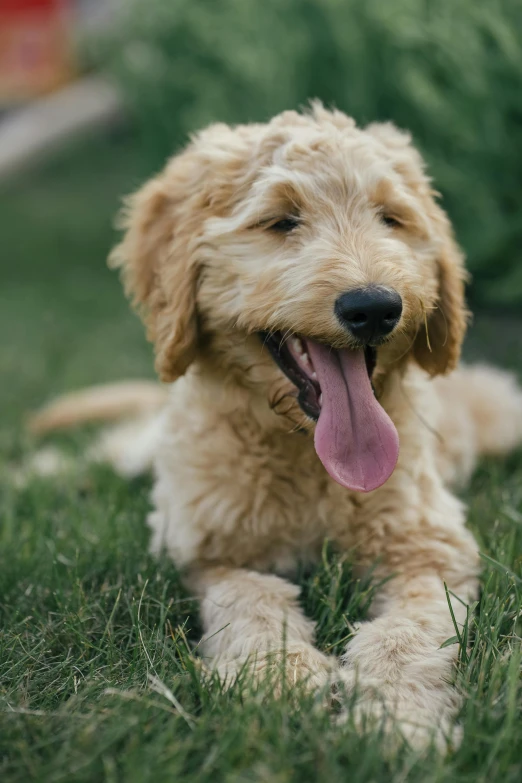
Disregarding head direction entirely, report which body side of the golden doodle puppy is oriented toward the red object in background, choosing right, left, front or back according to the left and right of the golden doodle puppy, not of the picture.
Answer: back

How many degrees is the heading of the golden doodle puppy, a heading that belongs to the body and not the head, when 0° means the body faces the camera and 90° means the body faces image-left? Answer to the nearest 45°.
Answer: approximately 0°

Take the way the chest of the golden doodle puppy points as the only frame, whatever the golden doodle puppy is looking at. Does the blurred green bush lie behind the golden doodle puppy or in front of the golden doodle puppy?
behind
